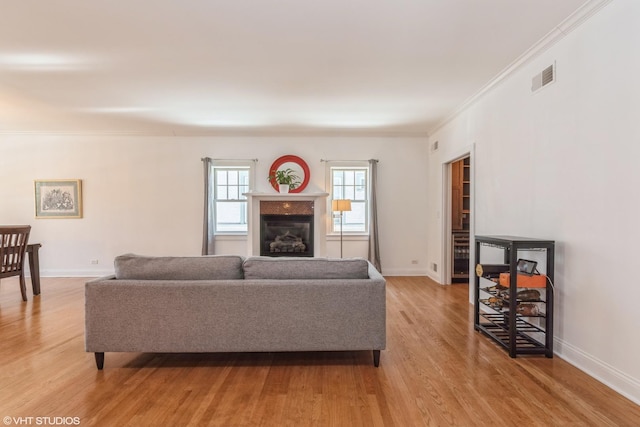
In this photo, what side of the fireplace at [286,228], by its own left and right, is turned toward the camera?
front

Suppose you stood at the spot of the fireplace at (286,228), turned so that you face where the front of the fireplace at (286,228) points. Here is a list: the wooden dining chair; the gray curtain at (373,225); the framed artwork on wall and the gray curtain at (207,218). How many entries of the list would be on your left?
1

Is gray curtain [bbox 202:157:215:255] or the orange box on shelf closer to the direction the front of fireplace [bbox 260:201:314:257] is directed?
the orange box on shelf

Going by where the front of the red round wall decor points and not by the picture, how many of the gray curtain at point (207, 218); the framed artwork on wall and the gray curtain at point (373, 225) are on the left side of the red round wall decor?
1

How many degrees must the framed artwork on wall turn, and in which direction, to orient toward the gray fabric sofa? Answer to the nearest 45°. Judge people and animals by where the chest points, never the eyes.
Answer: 0° — it already faces it

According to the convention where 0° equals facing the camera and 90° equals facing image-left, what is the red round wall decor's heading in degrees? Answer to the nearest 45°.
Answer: approximately 0°

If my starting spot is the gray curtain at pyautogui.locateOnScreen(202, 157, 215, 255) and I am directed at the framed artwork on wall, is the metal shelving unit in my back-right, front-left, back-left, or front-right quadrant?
back-left

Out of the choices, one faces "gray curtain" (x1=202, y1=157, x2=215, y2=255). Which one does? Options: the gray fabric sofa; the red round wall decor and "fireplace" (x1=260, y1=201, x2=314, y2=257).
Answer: the gray fabric sofa

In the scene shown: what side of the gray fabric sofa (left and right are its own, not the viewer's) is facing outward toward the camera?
back

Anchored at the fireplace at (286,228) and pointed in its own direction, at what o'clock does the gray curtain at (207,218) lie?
The gray curtain is roughly at 3 o'clock from the fireplace.

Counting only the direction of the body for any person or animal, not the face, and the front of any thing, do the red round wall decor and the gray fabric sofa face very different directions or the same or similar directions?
very different directions

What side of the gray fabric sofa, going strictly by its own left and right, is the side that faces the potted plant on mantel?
front

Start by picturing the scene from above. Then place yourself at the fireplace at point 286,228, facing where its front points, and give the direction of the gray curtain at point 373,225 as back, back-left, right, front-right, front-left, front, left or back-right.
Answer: left

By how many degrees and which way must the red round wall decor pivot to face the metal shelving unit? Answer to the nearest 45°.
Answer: approximately 45° to its left
